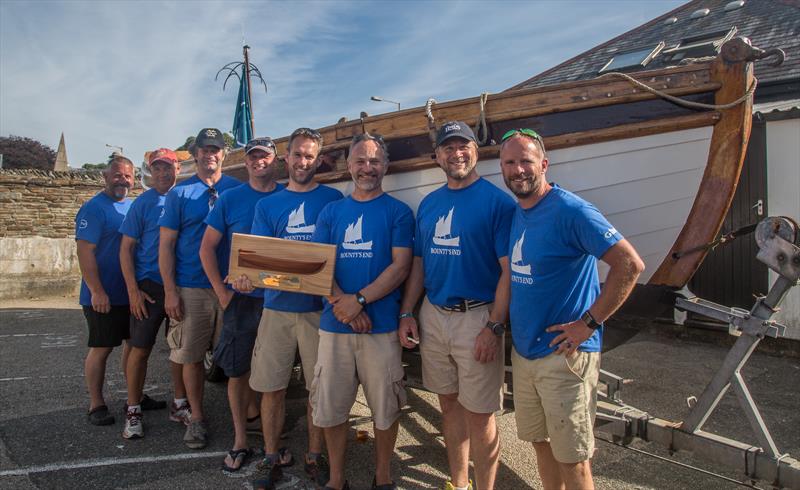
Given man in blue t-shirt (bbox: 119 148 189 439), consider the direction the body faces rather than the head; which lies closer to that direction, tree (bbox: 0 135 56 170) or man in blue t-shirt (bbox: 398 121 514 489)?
the man in blue t-shirt

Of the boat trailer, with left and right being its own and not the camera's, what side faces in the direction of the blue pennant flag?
back

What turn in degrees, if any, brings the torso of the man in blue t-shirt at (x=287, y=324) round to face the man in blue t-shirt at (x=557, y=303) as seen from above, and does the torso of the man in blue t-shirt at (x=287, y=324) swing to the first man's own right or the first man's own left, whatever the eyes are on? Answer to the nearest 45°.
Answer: approximately 45° to the first man's own left

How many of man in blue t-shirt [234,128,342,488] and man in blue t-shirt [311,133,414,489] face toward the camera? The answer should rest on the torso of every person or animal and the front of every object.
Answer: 2

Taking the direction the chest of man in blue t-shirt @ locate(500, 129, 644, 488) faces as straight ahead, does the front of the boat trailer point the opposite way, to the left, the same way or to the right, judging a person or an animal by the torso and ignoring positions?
to the left

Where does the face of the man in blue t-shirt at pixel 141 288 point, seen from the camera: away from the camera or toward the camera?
toward the camera

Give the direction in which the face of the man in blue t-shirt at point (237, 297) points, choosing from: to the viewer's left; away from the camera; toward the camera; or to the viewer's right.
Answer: toward the camera

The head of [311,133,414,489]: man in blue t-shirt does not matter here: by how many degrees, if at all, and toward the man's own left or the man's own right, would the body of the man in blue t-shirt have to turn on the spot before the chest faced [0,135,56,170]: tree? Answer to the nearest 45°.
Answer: approximately 135° to the man's own right

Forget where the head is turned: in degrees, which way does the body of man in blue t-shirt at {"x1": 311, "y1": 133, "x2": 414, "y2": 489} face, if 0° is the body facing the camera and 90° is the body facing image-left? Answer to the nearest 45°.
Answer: approximately 0°

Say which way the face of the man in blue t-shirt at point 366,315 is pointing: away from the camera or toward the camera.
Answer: toward the camera

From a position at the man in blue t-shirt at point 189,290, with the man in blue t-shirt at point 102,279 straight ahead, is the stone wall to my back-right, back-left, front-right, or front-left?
front-right

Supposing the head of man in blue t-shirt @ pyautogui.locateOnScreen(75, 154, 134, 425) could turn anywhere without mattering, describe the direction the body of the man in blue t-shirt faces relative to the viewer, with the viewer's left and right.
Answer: facing the viewer and to the right of the viewer

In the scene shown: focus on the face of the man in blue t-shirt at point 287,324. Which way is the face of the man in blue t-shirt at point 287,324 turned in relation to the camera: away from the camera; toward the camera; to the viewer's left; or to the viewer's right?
toward the camera
